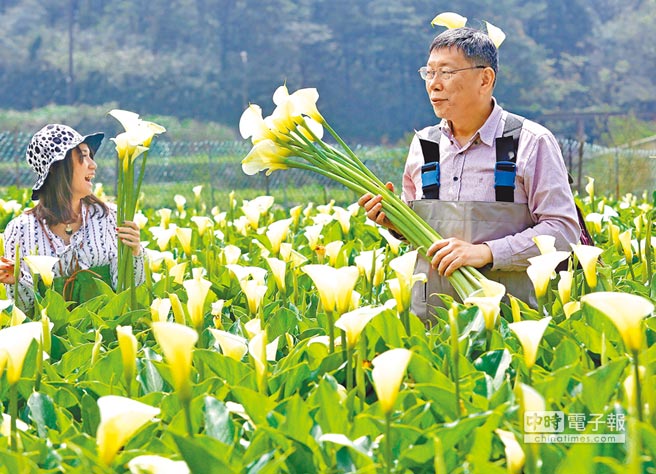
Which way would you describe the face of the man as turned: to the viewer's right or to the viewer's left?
to the viewer's left

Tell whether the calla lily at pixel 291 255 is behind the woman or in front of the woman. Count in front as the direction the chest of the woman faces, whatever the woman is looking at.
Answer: in front

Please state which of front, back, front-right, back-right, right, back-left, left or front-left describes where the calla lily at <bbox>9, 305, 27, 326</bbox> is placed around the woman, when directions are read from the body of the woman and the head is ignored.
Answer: front-right

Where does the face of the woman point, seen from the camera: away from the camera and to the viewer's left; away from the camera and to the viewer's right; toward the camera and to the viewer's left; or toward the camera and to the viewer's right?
toward the camera and to the viewer's right

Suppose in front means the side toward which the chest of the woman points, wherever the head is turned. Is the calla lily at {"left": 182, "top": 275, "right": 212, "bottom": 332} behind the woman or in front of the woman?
in front

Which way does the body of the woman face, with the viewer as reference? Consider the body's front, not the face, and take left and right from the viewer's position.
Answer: facing the viewer and to the right of the viewer

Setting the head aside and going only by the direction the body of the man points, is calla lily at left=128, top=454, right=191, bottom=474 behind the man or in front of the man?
in front

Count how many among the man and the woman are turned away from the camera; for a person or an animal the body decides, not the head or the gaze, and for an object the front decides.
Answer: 0

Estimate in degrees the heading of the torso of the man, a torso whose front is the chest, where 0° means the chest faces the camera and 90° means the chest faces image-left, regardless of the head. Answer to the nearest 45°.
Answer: approximately 45°

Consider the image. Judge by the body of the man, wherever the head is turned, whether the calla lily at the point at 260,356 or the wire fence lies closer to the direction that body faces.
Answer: the calla lily

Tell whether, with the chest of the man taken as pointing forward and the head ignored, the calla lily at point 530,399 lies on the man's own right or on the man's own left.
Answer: on the man's own left

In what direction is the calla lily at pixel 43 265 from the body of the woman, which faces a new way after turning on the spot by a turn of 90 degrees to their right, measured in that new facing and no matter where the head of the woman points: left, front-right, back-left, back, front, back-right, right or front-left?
front-left

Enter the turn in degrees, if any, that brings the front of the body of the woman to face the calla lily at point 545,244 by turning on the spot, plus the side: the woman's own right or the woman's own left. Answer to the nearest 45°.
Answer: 0° — they already face it

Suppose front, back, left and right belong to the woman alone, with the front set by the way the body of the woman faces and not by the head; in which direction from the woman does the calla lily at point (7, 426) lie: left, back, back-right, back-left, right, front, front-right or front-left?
front-right

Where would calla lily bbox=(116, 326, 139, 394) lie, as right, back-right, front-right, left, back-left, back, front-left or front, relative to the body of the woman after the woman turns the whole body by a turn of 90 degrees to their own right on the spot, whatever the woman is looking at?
front-left
